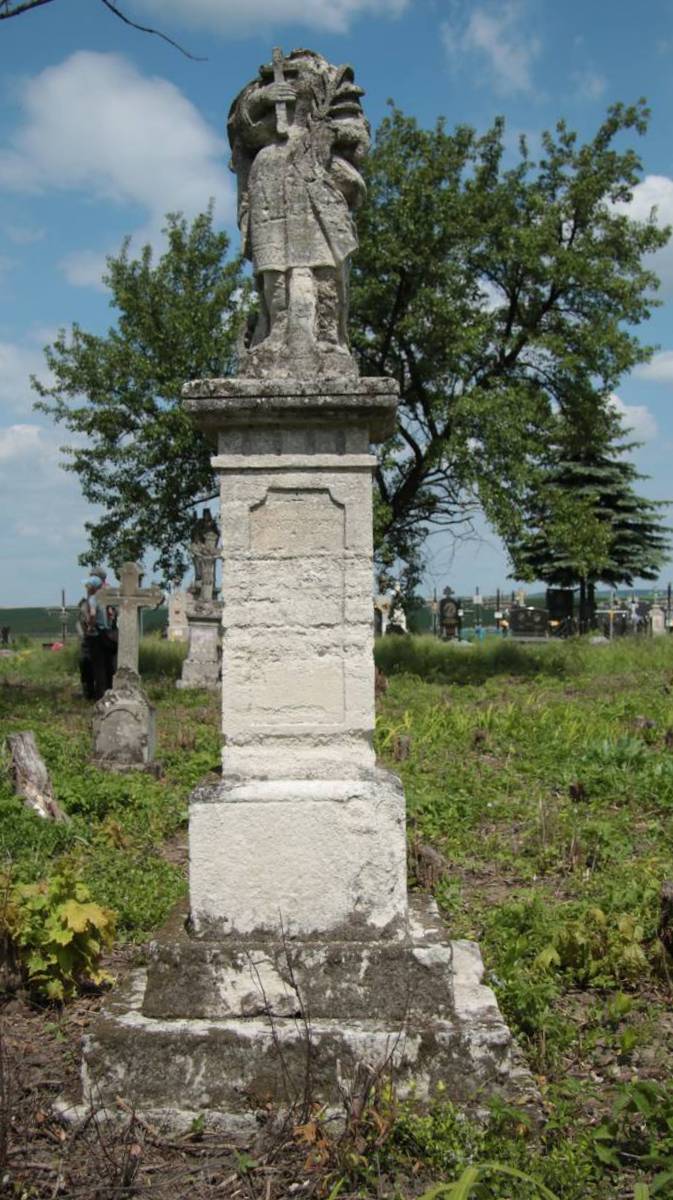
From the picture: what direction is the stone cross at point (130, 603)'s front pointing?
toward the camera

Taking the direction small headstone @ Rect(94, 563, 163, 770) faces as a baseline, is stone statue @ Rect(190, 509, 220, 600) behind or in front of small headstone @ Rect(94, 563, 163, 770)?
behind

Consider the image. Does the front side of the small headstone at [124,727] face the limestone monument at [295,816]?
yes

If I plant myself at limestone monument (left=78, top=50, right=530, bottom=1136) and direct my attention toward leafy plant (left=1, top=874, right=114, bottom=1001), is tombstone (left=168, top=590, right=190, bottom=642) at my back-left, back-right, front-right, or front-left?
front-right

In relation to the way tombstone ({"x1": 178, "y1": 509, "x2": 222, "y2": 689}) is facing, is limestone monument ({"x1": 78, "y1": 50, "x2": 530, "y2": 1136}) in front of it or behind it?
in front

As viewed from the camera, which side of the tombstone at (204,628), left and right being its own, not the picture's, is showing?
front

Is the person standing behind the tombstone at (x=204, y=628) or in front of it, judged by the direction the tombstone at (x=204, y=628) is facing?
in front

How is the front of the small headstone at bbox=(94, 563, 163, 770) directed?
toward the camera

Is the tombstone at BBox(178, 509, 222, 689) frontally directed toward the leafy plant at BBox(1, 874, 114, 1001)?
yes

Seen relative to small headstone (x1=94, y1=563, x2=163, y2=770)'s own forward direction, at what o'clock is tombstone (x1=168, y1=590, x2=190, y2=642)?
The tombstone is roughly at 6 o'clock from the small headstone.

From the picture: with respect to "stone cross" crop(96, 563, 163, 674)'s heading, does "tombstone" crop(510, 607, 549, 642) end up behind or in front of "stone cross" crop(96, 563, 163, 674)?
behind

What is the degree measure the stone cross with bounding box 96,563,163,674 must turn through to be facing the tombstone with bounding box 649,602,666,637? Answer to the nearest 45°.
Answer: approximately 135° to its left
